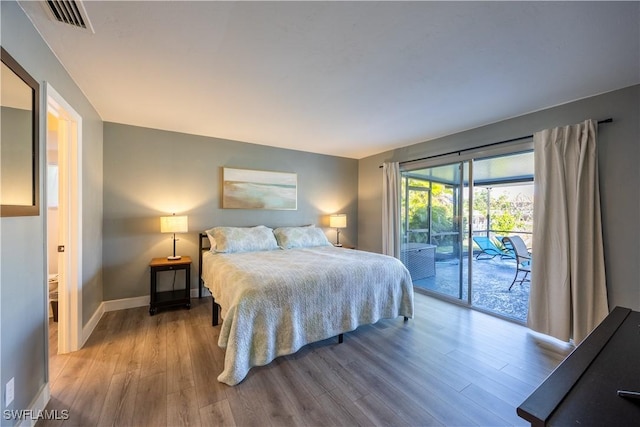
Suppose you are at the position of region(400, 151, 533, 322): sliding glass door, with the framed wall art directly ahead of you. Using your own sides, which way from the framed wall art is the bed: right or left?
left

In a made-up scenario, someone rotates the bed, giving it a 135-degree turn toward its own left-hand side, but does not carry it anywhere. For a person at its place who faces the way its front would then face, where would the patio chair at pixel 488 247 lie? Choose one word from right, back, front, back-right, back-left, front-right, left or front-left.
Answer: front-right

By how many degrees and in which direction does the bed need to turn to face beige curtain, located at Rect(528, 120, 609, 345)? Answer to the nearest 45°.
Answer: approximately 45° to its left

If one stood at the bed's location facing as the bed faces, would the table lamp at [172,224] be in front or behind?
behind

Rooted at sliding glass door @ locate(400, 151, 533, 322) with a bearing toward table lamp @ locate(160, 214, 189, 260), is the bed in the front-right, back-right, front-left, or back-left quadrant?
front-left

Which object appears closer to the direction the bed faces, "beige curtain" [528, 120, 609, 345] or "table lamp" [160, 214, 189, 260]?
the beige curtain

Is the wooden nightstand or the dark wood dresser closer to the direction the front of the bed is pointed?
the dark wood dresser

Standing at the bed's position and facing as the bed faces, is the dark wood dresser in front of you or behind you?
in front

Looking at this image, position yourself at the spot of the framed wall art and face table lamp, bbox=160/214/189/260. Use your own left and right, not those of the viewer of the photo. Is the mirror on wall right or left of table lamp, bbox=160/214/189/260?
left

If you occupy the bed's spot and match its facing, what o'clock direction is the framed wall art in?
The framed wall art is roughly at 7 o'clock from the bed.

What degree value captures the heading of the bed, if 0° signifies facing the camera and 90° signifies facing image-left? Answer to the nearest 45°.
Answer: approximately 315°

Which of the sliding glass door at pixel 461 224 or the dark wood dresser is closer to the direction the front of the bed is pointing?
the dark wood dresser

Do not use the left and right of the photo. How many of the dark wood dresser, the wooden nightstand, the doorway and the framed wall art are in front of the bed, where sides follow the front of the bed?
1

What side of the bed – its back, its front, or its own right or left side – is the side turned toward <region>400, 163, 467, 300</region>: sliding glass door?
left

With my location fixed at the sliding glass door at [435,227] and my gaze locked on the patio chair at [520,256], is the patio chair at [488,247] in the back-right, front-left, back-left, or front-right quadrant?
front-left

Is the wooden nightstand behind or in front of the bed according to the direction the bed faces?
behind

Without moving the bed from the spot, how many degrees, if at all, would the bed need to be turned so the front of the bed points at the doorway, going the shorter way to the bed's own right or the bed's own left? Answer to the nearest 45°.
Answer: approximately 135° to the bed's own right

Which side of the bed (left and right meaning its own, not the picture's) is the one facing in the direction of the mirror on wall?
right
